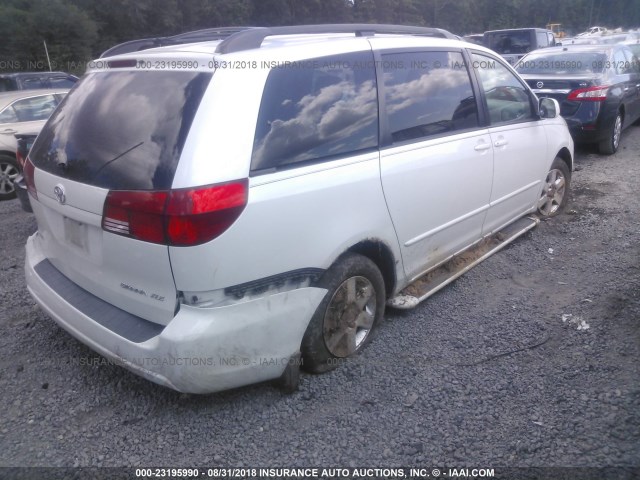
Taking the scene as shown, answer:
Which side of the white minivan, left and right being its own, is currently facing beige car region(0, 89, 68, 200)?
left

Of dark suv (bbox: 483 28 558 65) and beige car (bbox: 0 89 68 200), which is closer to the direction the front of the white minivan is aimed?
the dark suv

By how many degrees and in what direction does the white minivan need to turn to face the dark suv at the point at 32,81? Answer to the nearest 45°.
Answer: approximately 90° to its left

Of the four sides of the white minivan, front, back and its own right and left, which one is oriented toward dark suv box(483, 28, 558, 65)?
front

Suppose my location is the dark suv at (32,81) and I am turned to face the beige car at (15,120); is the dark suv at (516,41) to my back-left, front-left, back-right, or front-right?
back-left

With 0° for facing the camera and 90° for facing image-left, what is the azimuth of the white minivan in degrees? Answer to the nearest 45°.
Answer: approximately 225°
